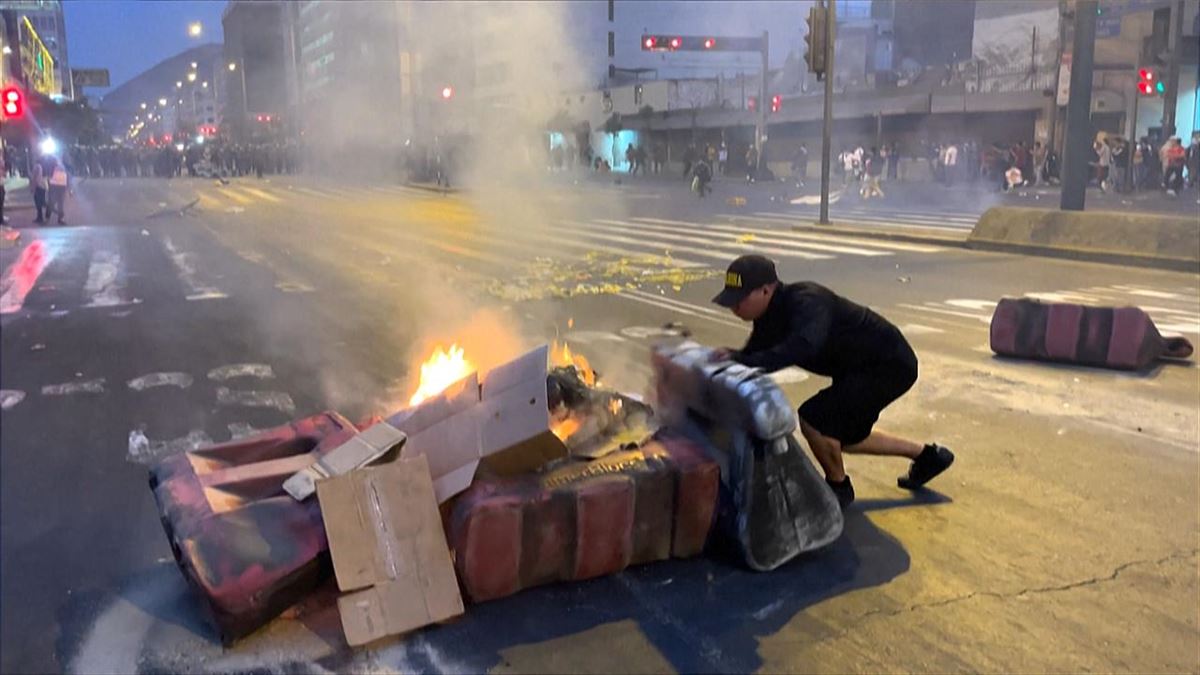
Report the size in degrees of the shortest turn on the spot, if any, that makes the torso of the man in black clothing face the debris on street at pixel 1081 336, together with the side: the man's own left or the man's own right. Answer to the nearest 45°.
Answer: approximately 135° to the man's own right

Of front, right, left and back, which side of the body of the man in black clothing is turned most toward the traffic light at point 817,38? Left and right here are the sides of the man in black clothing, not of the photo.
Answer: right

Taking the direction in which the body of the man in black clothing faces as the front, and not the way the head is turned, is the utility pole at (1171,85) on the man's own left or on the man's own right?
on the man's own right

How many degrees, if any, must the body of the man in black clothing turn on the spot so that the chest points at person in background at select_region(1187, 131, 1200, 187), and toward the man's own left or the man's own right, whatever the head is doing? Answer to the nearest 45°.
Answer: approximately 90° to the man's own right

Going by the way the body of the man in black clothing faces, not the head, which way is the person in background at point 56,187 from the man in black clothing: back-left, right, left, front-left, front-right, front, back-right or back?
front-right

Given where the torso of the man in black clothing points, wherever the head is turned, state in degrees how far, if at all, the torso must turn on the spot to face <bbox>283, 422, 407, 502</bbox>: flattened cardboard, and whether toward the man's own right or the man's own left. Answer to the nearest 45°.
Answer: approximately 45° to the man's own left

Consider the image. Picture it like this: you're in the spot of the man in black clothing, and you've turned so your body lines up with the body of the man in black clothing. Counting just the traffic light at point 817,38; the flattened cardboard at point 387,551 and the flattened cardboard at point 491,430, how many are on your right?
1

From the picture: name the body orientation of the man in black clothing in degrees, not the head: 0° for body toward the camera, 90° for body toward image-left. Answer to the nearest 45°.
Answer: approximately 90°

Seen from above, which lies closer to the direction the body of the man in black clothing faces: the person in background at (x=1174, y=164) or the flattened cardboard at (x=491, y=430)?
the flattened cardboard

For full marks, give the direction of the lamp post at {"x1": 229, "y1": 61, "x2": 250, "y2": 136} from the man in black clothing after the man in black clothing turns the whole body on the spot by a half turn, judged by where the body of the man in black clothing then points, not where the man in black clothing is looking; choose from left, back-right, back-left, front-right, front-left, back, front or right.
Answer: back-left

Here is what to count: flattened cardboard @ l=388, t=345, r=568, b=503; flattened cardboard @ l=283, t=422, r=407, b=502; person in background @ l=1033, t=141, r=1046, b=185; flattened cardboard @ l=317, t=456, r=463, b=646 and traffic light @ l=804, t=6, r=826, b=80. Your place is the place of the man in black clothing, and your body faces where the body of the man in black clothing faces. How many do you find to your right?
2

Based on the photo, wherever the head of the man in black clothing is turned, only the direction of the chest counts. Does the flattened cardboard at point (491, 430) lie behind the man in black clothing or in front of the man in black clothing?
in front

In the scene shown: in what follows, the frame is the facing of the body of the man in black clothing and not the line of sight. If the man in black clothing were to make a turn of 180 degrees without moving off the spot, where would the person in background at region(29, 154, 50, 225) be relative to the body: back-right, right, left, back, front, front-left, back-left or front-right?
back-left

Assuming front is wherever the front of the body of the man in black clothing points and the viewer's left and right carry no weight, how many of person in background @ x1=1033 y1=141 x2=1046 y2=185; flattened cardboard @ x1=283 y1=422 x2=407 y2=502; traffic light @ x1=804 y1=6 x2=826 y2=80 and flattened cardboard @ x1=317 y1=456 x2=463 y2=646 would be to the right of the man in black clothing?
2

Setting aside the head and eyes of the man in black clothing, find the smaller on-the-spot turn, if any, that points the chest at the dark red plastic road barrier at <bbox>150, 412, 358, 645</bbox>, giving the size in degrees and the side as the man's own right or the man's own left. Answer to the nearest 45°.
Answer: approximately 45° to the man's own left

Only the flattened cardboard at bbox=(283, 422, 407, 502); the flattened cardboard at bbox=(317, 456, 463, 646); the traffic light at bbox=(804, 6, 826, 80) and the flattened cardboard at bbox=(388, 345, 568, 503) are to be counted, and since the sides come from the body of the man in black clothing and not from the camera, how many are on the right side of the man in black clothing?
1
